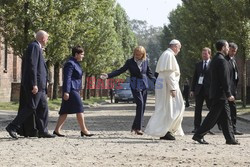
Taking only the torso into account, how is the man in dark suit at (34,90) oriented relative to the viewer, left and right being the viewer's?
facing to the right of the viewer

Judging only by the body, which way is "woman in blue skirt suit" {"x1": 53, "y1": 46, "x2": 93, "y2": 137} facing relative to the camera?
to the viewer's right
